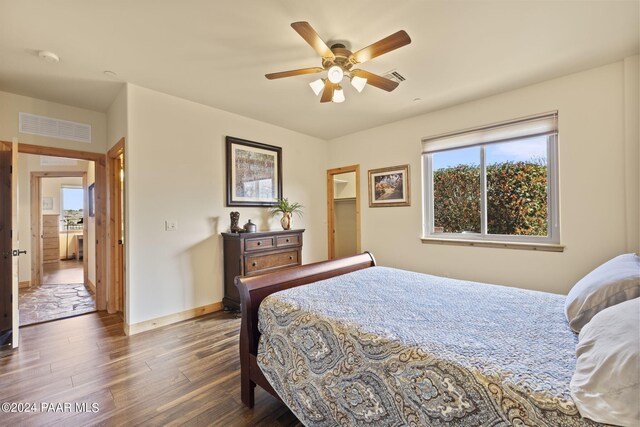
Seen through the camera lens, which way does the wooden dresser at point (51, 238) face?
facing the viewer and to the right of the viewer

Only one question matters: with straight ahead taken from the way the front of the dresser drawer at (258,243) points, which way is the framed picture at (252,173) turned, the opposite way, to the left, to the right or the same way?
the same way

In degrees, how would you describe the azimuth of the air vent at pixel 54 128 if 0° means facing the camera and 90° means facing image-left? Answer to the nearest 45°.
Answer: approximately 315°

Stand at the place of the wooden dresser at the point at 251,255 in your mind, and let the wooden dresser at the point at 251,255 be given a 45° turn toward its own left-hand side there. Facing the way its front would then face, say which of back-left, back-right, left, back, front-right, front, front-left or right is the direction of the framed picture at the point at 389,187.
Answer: front

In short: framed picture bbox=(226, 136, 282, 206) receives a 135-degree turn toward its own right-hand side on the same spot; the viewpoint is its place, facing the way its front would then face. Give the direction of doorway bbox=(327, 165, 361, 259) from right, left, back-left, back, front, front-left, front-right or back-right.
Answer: back-right

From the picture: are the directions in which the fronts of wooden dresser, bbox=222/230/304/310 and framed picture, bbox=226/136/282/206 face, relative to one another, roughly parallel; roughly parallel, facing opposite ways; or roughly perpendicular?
roughly parallel

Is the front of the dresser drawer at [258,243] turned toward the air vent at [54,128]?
no

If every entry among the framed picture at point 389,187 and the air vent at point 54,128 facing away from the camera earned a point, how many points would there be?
0

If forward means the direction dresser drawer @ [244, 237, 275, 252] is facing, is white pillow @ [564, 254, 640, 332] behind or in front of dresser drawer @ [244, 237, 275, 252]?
in front

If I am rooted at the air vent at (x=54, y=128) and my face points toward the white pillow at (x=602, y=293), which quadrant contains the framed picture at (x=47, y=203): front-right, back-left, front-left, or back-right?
back-left

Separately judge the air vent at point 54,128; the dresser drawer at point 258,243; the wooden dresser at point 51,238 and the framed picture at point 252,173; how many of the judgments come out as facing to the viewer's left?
0

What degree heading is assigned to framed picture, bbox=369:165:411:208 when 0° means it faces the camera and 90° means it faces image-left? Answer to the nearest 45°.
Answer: approximately 45°

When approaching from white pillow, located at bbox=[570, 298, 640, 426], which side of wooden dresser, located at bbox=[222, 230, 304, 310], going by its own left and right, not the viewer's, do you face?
front

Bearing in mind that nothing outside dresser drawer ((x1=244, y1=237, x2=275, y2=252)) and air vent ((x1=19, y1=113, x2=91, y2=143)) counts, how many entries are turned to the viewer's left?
0

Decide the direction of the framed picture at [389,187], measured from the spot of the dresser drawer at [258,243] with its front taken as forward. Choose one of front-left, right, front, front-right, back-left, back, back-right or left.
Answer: front-left

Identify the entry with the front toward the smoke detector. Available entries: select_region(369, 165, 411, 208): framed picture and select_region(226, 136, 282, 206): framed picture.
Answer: select_region(369, 165, 411, 208): framed picture

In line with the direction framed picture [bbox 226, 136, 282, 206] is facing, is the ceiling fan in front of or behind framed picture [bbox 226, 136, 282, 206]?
in front
